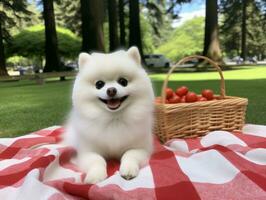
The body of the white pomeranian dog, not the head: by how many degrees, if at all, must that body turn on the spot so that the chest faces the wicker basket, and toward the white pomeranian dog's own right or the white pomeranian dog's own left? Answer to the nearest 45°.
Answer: approximately 135° to the white pomeranian dog's own left

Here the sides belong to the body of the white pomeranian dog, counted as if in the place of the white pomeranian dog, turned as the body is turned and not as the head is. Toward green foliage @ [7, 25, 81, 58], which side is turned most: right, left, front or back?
back

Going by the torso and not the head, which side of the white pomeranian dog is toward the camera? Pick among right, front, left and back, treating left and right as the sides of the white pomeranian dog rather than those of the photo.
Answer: front
